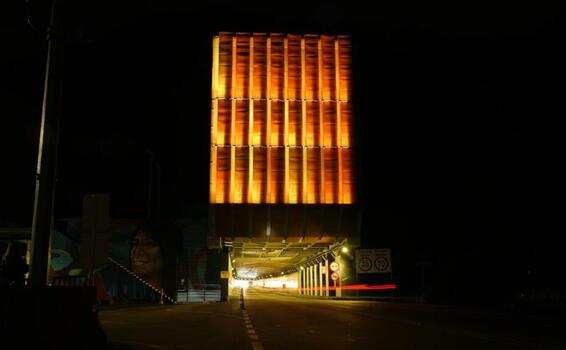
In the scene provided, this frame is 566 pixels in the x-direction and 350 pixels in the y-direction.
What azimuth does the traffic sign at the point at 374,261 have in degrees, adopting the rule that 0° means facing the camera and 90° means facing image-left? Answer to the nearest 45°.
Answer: approximately 0°

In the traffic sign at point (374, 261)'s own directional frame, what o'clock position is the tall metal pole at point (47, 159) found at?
The tall metal pole is roughly at 12 o'clock from the traffic sign.
